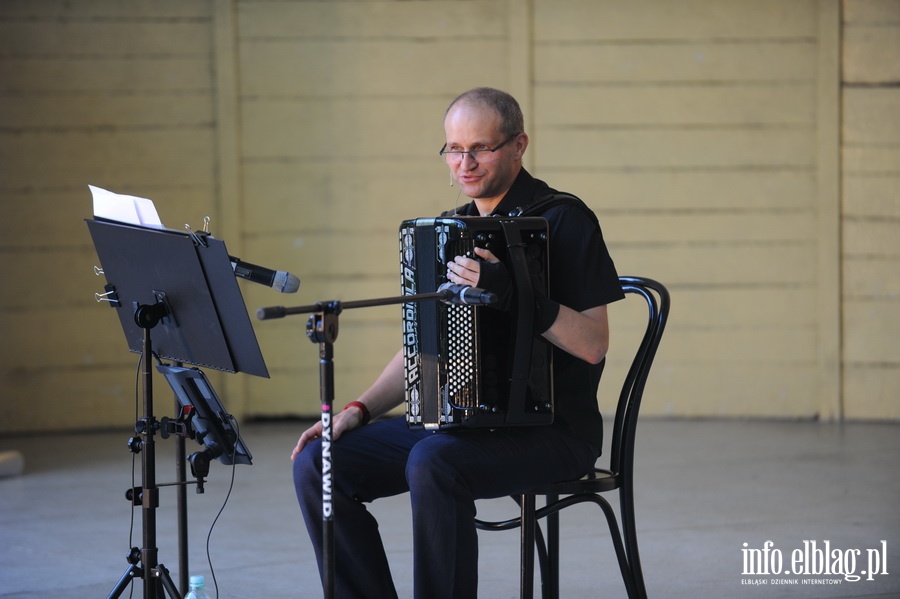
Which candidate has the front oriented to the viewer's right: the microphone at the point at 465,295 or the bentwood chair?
the microphone

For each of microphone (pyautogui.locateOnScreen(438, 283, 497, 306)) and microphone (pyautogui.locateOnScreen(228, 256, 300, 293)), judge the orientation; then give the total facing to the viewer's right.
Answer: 2

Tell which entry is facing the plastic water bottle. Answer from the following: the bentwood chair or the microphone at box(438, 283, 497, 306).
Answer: the bentwood chair

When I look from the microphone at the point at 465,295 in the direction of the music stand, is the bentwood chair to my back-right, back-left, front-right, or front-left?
back-right

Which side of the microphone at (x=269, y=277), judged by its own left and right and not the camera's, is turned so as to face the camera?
right

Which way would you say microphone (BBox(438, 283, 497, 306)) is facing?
to the viewer's right

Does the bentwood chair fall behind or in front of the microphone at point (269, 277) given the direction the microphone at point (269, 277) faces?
in front

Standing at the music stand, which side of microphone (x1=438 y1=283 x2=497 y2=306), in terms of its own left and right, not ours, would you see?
back

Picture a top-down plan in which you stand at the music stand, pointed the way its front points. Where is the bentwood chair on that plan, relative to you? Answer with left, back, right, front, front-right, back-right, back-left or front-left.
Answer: front-right

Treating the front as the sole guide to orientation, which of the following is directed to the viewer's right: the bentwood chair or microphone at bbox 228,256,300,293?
the microphone

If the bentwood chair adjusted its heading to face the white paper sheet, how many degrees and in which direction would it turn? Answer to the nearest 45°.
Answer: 0° — it already faces it
